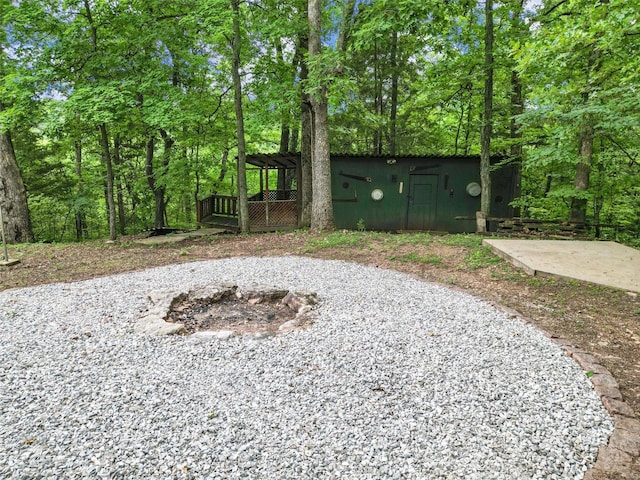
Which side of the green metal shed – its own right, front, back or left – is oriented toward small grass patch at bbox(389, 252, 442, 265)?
front

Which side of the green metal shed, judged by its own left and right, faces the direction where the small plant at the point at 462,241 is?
front

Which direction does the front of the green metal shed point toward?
toward the camera

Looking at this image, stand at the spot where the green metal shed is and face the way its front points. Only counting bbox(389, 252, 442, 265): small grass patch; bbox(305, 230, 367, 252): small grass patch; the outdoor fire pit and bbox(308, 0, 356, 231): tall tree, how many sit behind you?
0

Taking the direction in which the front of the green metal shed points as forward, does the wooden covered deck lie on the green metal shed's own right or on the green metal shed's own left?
on the green metal shed's own right

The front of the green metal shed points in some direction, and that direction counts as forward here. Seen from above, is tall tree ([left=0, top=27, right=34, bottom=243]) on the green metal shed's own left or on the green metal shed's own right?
on the green metal shed's own right

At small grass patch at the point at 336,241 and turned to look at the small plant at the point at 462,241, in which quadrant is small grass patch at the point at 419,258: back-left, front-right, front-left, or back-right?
front-right

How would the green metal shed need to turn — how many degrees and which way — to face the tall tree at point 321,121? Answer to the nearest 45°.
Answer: approximately 45° to its right

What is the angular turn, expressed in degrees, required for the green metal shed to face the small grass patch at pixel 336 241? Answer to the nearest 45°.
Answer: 0° — it already faces it

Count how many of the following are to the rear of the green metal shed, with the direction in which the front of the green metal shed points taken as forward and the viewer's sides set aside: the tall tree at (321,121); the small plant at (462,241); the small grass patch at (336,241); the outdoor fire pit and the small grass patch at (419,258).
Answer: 0

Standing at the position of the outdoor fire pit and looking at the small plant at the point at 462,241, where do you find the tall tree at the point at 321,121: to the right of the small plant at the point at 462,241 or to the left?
left

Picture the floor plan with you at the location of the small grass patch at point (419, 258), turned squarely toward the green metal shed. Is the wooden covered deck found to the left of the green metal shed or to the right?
left
